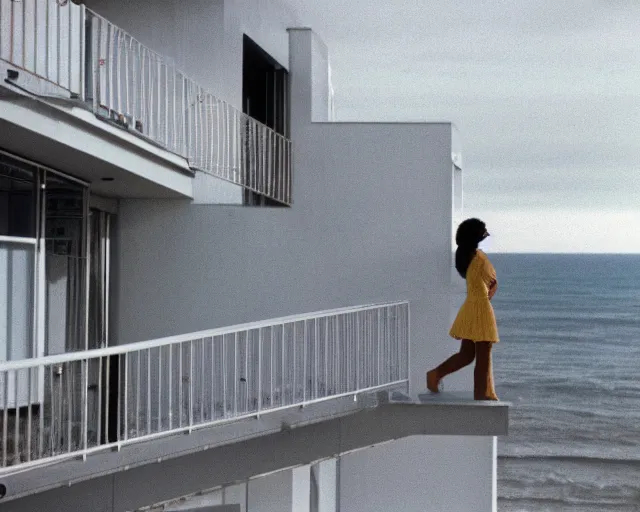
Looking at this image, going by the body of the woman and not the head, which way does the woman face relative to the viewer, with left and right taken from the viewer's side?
facing to the right of the viewer
